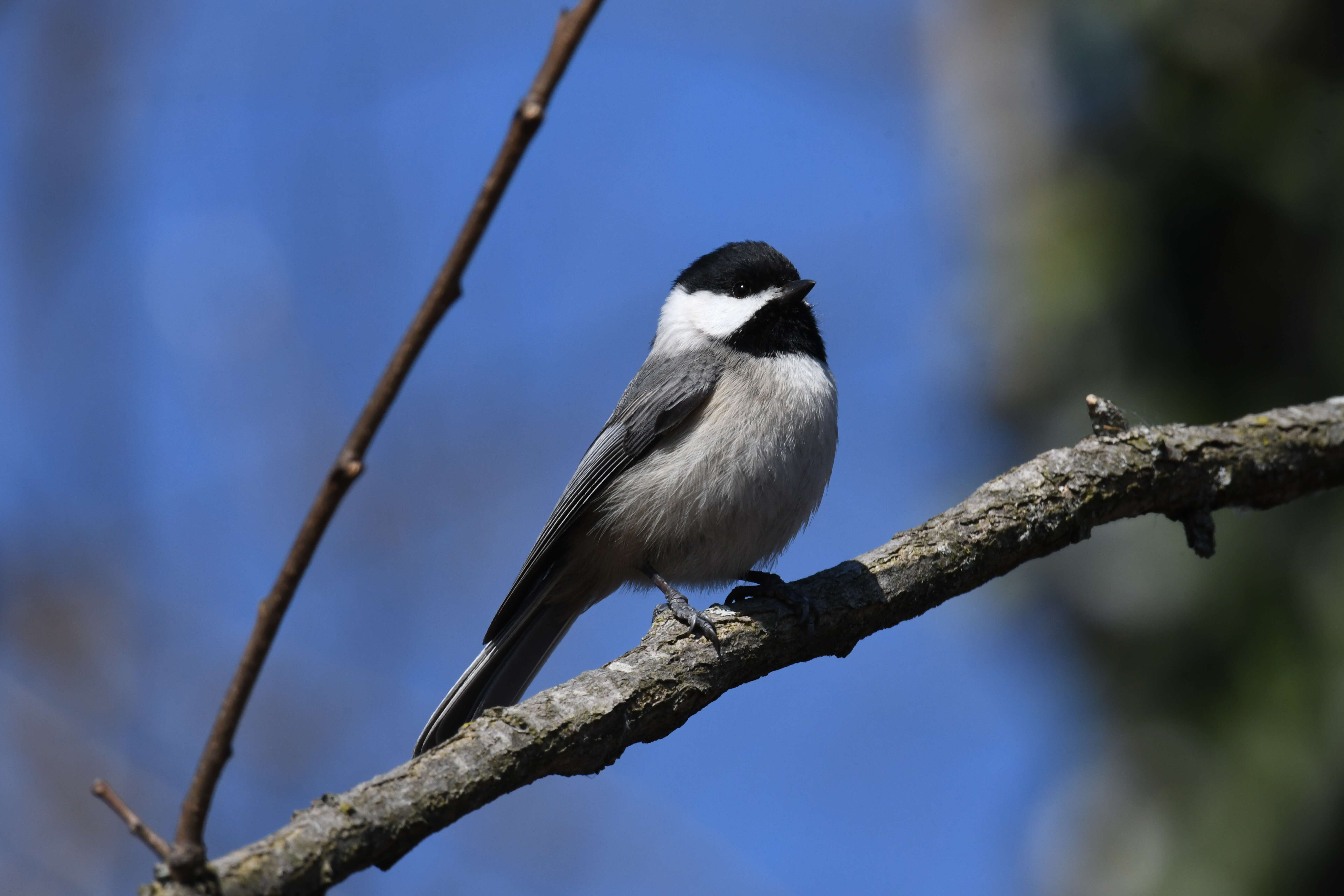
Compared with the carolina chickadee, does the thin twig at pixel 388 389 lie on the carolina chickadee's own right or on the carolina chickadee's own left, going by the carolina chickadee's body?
on the carolina chickadee's own right
